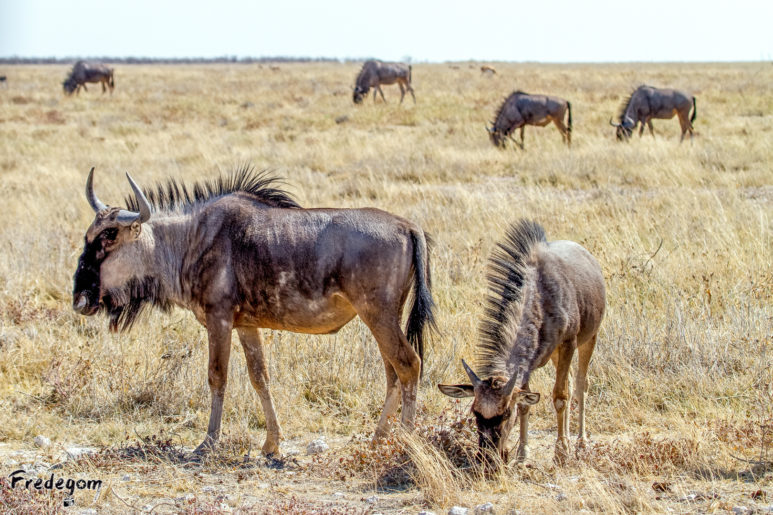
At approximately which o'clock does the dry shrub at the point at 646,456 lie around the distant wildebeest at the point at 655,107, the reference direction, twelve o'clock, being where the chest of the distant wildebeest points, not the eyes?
The dry shrub is roughly at 9 o'clock from the distant wildebeest.

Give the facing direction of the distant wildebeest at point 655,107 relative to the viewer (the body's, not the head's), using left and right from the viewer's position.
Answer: facing to the left of the viewer

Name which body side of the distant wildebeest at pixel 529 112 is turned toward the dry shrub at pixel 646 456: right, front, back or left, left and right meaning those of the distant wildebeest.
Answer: left

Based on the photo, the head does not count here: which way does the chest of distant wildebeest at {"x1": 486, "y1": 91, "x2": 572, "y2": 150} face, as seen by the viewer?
to the viewer's left

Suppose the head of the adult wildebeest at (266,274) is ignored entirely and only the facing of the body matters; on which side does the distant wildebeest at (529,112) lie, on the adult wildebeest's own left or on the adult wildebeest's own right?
on the adult wildebeest's own right

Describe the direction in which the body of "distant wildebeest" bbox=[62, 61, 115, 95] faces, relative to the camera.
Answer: to the viewer's left

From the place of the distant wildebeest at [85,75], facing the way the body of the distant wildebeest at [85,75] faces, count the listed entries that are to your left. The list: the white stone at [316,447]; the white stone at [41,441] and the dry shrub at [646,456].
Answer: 3

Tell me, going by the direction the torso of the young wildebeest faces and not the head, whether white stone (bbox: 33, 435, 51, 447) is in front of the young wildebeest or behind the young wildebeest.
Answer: in front

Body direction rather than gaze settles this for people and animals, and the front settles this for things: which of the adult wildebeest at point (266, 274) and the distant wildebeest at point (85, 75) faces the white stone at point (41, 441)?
the adult wildebeest

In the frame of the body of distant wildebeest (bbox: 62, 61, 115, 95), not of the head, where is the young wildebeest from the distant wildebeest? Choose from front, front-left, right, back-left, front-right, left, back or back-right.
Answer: left

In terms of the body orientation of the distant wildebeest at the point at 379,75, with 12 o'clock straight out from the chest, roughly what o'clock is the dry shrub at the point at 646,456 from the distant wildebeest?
The dry shrub is roughly at 9 o'clock from the distant wildebeest.

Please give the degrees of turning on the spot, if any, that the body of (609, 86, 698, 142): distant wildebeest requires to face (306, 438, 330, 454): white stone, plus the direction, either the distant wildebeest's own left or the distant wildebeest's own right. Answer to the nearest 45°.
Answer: approximately 90° to the distant wildebeest's own left

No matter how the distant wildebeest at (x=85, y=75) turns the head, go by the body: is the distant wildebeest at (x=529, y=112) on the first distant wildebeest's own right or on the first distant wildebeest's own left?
on the first distant wildebeest's own left

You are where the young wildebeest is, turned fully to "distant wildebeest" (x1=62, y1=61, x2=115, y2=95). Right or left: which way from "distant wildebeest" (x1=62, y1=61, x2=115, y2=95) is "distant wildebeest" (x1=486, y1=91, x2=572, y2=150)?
right

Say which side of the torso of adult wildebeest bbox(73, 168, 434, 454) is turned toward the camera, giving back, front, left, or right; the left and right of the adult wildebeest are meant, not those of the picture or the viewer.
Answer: left

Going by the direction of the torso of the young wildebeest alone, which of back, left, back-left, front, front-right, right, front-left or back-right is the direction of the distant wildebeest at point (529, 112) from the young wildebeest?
back-right
